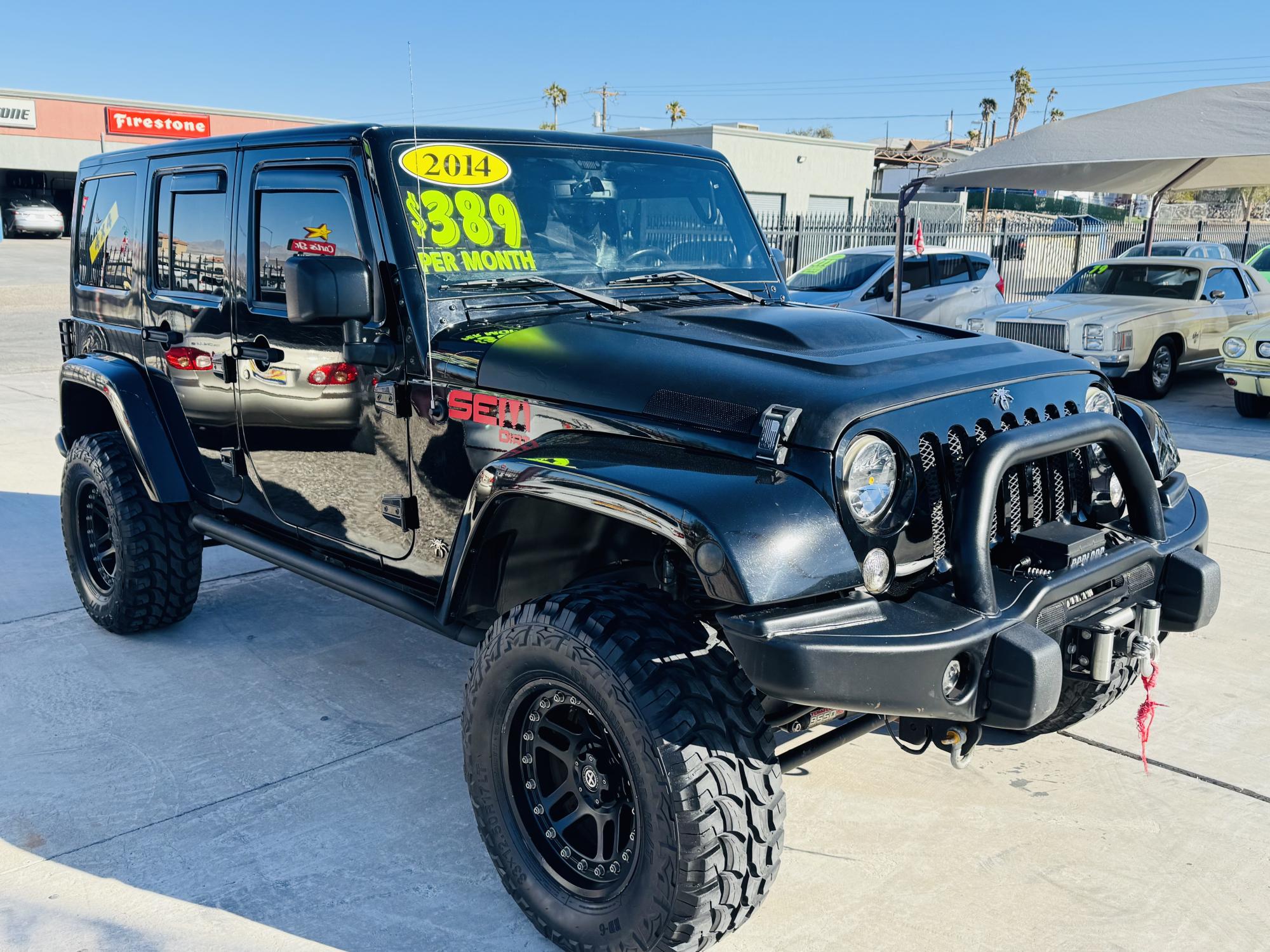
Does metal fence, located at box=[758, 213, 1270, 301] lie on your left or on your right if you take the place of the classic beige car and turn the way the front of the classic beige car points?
on your right

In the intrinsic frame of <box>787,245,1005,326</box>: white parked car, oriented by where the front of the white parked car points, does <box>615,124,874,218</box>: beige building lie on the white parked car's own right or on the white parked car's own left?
on the white parked car's own right

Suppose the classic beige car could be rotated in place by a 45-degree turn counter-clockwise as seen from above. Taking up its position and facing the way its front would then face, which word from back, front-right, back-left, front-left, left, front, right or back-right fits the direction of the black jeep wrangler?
front

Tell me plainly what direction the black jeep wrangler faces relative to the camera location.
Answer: facing the viewer and to the right of the viewer

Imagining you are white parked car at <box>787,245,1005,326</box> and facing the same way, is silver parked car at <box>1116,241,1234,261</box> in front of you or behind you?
behind

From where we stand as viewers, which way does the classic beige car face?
facing the viewer and to the left of the viewer

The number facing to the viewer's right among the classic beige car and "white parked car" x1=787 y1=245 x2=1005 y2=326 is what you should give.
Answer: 0

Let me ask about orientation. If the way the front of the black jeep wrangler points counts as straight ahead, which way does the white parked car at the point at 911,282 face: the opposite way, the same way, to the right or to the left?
to the right

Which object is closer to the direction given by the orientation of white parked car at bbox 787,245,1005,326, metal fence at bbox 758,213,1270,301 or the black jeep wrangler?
the black jeep wrangler

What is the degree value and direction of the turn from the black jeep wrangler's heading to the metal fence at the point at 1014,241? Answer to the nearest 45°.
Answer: approximately 135° to its left

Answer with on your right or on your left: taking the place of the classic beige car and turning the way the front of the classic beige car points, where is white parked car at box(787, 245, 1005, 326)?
on your right

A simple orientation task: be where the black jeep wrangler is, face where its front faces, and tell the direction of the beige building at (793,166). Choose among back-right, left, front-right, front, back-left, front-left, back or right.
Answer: back-left

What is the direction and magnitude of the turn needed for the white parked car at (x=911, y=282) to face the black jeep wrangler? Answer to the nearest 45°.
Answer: approximately 45° to its left
